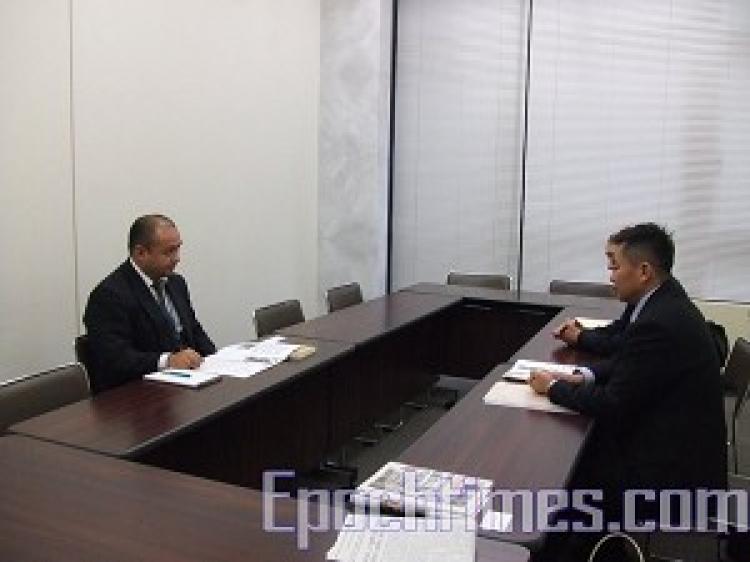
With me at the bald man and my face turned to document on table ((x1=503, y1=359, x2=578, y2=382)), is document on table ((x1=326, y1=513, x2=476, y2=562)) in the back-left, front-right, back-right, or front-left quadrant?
front-right

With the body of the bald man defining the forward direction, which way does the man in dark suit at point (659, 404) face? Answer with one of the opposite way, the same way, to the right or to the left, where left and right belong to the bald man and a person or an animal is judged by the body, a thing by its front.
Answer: the opposite way

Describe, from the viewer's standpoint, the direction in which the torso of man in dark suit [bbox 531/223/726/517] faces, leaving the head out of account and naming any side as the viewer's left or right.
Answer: facing to the left of the viewer

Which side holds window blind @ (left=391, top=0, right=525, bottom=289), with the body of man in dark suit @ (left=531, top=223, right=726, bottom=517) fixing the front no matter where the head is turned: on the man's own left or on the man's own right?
on the man's own right

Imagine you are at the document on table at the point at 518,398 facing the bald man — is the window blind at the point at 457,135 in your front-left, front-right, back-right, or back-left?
front-right

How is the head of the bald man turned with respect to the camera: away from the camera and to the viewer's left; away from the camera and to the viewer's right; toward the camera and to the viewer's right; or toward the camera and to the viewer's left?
toward the camera and to the viewer's right

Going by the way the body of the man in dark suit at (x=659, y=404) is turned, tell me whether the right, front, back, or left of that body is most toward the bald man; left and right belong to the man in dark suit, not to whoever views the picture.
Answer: front

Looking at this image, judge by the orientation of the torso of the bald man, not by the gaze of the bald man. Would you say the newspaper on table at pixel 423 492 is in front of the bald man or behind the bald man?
in front

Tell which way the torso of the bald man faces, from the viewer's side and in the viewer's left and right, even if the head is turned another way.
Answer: facing the viewer and to the right of the viewer

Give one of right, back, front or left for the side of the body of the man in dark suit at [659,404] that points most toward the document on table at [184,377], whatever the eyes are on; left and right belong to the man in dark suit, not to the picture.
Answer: front

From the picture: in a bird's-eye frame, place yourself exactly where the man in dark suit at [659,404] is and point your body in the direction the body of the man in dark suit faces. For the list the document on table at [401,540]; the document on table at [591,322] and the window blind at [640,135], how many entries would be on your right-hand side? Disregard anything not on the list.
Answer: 2

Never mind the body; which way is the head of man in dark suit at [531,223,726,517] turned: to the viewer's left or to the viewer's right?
to the viewer's left

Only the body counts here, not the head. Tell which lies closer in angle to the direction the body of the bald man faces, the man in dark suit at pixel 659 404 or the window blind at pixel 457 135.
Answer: the man in dark suit

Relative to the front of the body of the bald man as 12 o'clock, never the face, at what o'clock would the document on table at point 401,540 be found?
The document on table is roughly at 1 o'clock from the bald man.

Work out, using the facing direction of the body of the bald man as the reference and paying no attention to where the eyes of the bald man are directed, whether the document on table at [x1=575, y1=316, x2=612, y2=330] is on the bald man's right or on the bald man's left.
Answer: on the bald man's left

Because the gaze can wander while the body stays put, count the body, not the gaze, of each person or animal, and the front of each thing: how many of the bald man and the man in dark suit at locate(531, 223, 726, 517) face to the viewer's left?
1
